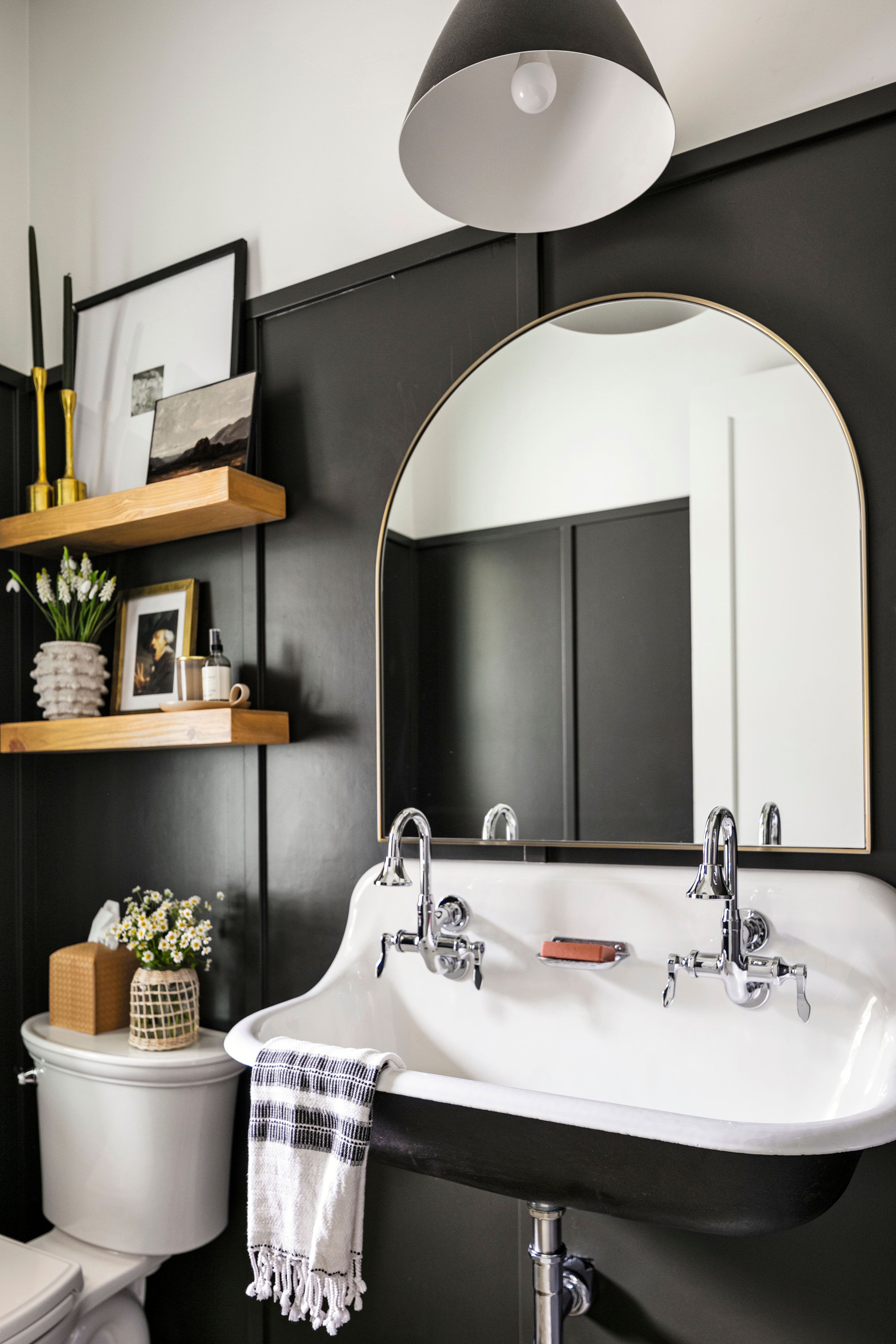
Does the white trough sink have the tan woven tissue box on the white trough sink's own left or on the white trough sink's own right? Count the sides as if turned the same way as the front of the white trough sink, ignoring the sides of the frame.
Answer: on the white trough sink's own right

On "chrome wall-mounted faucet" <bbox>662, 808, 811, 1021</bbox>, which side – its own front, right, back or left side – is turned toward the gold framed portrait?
right

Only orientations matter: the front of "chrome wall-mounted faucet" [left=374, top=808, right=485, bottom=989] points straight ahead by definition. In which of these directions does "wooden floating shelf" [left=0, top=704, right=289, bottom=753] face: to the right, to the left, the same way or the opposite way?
the same way

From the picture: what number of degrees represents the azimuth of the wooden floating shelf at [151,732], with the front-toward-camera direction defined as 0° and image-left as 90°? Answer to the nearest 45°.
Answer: approximately 45°

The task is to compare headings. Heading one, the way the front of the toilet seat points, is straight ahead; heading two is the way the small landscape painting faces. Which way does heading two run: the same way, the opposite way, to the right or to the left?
the same way

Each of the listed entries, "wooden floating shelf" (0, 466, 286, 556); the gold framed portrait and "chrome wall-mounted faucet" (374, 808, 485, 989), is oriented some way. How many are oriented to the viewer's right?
0

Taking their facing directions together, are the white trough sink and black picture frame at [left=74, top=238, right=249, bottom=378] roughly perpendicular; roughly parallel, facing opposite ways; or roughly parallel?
roughly parallel

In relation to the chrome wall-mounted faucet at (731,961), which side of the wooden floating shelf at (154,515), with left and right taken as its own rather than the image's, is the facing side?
left

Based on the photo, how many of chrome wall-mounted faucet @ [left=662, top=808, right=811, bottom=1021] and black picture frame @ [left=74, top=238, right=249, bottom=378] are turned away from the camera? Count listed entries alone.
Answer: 0

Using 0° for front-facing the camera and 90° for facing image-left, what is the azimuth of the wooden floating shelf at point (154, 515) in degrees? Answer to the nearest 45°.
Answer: approximately 45°

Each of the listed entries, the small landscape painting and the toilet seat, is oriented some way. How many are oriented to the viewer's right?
0

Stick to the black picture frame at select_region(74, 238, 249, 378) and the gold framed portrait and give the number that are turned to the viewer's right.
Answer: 0

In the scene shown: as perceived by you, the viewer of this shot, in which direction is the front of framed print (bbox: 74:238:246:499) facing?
facing the viewer and to the left of the viewer

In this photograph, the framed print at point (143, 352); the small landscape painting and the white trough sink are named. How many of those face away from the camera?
0

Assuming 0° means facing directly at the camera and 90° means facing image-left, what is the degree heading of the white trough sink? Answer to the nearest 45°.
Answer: approximately 45°
